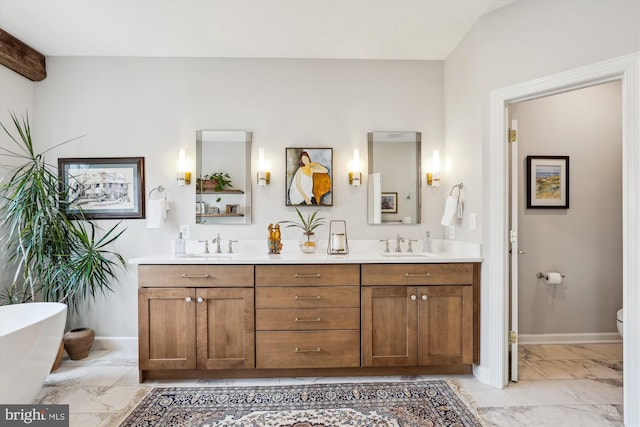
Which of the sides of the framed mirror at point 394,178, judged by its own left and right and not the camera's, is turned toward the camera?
front

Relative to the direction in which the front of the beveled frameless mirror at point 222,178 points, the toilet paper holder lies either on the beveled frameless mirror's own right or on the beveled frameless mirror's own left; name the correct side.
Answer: on the beveled frameless mirror's own left

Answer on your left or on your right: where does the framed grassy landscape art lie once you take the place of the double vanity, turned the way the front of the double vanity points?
on your left

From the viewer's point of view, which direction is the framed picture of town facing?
toward the camera

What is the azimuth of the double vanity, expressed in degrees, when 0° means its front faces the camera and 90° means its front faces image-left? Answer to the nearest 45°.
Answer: approximately 0°

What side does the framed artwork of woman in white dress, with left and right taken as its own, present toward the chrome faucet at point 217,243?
right

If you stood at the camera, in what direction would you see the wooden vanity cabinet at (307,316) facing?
facing the viewer

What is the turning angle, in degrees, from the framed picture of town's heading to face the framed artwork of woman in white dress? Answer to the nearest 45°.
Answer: approximately 45° to its left
